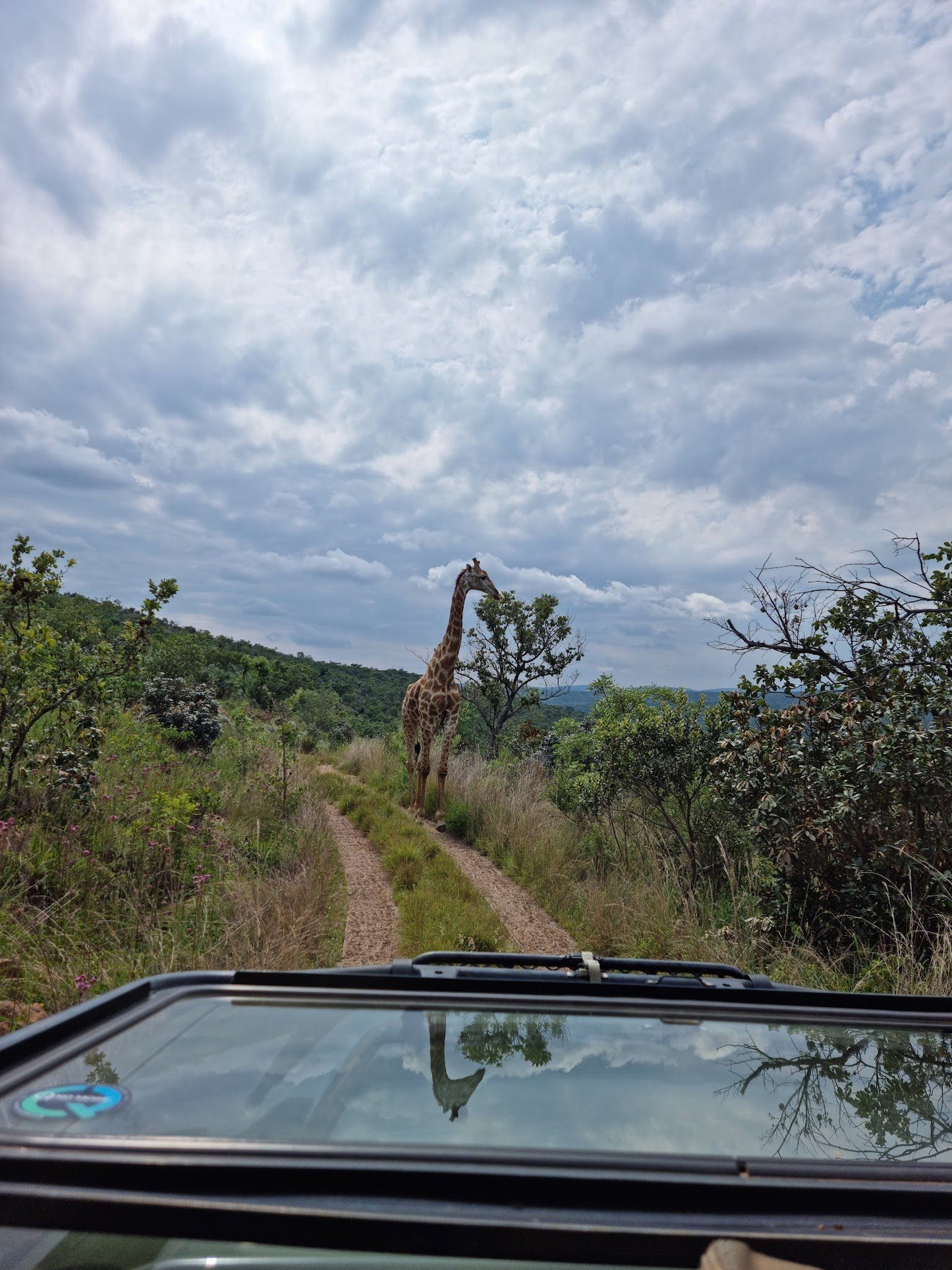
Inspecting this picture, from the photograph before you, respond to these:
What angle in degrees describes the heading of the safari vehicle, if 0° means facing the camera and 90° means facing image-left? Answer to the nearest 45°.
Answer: approximately 180°

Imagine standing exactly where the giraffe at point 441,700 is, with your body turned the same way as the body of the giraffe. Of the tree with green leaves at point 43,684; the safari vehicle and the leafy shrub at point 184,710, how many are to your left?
0

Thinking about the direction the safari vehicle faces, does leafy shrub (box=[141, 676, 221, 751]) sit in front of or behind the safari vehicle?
in front

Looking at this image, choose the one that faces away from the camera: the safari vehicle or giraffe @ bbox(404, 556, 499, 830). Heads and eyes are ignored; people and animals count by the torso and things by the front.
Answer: the safari vehicle

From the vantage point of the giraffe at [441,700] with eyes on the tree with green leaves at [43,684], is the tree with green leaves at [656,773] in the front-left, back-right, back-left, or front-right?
front-left

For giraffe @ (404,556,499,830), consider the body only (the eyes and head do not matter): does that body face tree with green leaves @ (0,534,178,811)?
no

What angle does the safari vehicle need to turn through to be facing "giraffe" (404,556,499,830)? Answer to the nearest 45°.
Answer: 0° — it already faces it

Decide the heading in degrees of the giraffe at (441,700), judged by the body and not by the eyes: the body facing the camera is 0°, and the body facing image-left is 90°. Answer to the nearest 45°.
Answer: approximately 315°

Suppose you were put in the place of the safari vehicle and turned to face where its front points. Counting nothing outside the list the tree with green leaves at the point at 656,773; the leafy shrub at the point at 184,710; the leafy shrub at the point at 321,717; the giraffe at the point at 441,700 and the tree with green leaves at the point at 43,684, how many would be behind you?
0

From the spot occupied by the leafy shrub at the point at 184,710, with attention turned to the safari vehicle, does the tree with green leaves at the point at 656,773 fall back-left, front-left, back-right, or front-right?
front-left

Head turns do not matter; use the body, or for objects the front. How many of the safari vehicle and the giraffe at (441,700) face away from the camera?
1

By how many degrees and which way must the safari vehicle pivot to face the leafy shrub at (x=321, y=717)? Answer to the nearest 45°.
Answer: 0° — it already faces it
